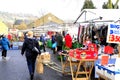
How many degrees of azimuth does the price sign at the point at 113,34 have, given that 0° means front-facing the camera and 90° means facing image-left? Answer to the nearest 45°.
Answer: approximately 0°

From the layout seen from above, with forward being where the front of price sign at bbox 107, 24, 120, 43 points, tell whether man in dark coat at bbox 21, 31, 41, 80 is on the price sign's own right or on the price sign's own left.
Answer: on the price sign's own right
